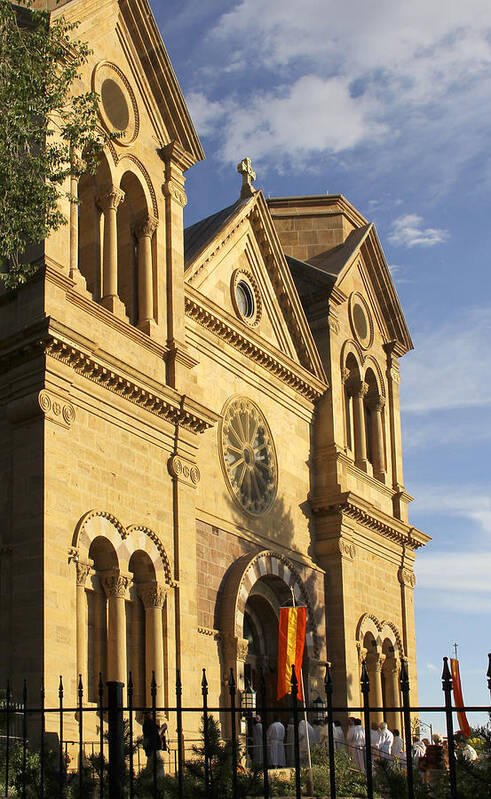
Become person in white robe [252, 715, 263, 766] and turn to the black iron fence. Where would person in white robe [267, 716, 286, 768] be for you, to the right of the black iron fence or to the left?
left

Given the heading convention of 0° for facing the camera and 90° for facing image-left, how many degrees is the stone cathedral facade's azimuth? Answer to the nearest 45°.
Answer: approximately 315°
